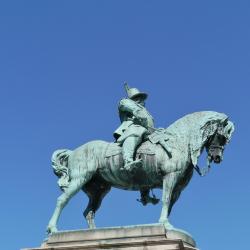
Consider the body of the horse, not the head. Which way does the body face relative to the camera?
to the viewer's right

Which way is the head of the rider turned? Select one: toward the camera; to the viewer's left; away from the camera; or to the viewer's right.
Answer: to the viewer's right
